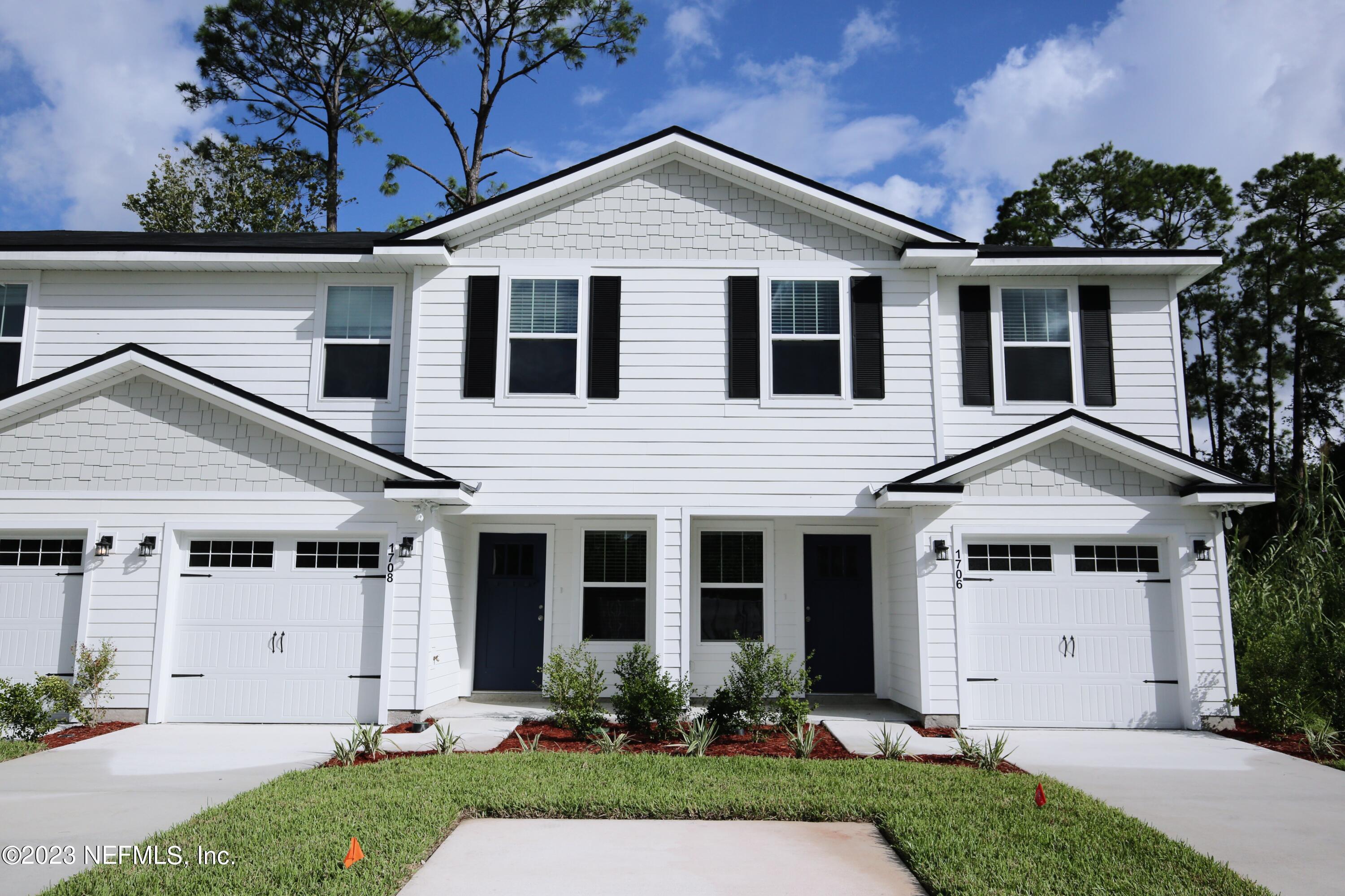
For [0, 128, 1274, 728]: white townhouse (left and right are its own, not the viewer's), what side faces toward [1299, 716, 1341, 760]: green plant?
left

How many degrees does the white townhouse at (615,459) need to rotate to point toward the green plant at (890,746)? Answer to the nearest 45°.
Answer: approximately 45° to its left

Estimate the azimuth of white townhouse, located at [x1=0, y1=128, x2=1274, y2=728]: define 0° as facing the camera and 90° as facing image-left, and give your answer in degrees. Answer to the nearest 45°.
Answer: approximately 0°
